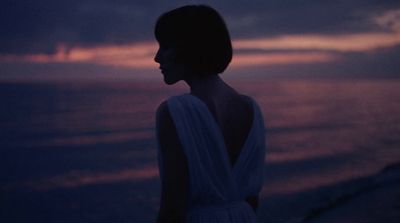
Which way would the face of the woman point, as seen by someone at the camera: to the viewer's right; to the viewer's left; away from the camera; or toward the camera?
to the viewer's left

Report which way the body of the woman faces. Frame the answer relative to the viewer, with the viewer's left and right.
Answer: facing away from the viewer and to the left of the viewer
